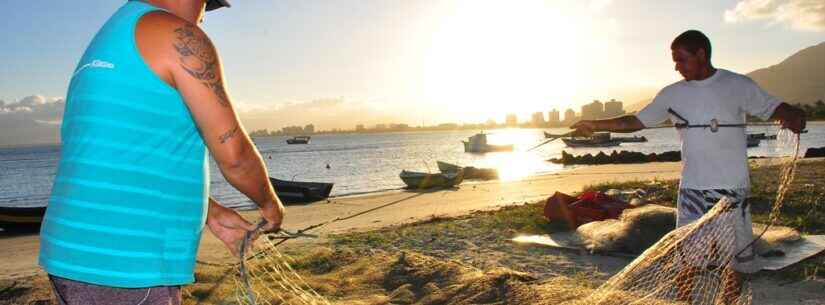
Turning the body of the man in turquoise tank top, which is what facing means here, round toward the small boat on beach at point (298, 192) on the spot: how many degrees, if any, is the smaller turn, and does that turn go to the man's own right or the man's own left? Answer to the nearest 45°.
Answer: approximately 45° to the man's own left

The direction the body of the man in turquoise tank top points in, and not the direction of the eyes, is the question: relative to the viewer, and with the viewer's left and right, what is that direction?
facing away from the viewer and to the right of the viewer

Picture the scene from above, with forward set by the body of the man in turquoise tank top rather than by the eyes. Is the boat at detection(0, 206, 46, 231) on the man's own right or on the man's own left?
on the man's own left

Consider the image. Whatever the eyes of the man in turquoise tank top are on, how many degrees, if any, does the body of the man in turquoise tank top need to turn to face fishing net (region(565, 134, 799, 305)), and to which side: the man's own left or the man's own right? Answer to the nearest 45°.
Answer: approximately 45° to the man's own right
